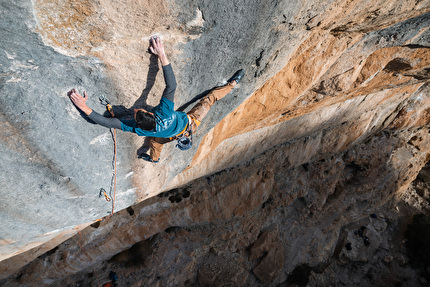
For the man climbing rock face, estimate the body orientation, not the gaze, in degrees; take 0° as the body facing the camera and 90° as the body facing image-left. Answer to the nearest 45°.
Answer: approximately 135°
